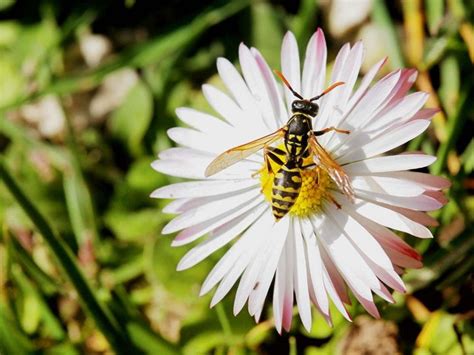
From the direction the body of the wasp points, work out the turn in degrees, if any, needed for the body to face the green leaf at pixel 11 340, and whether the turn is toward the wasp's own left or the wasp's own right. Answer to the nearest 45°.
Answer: approximately 90° to the wasp's own left

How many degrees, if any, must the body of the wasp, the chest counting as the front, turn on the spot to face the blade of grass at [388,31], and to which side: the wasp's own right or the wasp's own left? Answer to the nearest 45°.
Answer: approximately 45° to the wasp's own right

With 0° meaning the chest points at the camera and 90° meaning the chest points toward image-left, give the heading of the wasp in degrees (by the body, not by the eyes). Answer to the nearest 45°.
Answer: approximately 180°

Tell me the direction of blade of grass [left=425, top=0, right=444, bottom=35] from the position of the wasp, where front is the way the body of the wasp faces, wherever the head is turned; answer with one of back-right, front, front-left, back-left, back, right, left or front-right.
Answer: front-right

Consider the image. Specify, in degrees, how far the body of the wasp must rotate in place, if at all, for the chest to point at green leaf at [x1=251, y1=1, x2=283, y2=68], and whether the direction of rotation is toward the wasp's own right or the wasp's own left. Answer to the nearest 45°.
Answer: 0° — it already faces it

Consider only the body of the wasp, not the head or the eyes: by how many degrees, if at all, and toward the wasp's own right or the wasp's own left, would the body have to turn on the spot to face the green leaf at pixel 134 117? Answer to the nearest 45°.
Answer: approximately 45° to the wasp's own left
